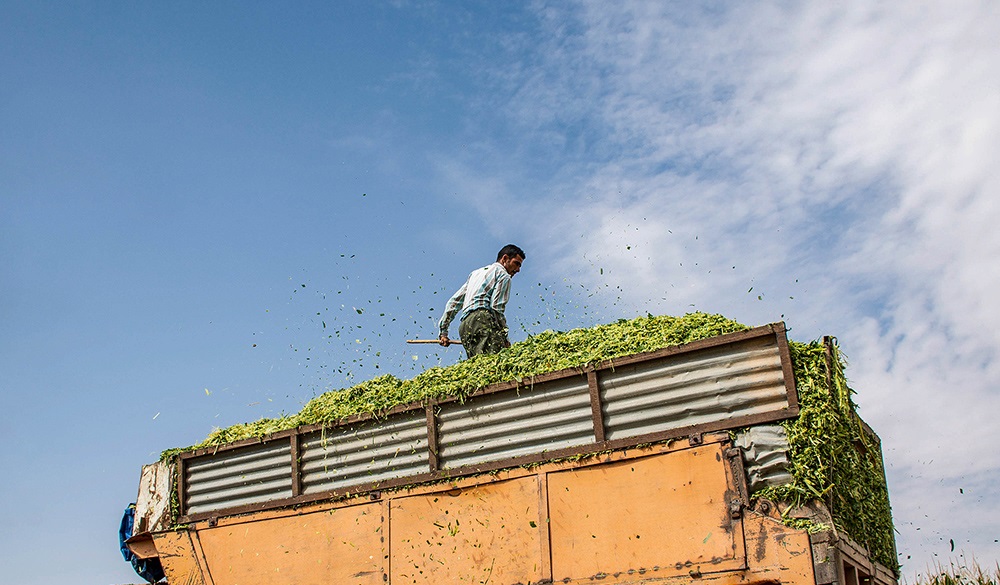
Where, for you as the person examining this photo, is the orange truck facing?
facing away from the viewer and to the left of the viewer
